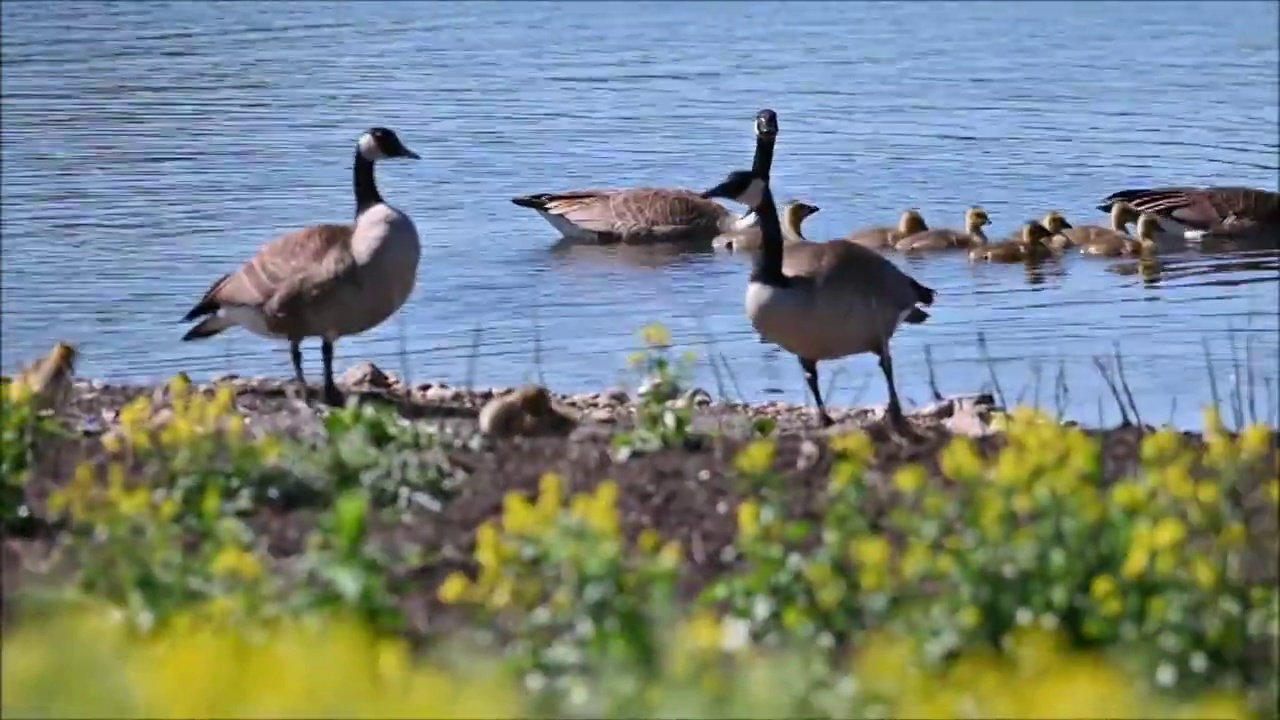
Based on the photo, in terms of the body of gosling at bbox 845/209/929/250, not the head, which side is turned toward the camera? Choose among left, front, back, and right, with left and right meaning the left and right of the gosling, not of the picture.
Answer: right

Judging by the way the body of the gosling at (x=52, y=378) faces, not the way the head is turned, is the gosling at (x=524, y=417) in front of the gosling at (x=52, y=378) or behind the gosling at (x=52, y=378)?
in front

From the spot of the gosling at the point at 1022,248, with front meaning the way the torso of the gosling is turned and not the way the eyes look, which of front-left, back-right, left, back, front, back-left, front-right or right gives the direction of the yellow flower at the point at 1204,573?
right

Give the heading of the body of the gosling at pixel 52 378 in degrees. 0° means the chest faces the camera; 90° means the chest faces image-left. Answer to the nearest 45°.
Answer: approximately 270°

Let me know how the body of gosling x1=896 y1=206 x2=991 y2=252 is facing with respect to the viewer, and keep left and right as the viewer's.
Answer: facing to the right of the viewer

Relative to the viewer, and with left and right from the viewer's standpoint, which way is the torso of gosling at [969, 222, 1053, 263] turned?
facing to the right of the viewer

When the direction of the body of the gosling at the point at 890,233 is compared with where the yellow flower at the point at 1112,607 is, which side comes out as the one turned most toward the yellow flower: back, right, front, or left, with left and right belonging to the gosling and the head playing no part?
right

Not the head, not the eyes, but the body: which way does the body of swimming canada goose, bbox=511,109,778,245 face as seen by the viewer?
to the viewer's right

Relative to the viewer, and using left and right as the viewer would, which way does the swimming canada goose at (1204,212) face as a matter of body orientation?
facing to the right of the viewer

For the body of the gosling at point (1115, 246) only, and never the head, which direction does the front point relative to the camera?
to the viewer's right

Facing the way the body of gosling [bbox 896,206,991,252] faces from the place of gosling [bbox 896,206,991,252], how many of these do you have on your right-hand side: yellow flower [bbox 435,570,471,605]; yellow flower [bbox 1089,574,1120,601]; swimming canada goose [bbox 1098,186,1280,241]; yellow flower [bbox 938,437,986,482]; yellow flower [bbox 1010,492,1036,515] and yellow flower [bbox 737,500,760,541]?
5

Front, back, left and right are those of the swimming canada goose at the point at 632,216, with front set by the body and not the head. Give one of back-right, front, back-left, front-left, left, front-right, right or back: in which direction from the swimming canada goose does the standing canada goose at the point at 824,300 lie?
right

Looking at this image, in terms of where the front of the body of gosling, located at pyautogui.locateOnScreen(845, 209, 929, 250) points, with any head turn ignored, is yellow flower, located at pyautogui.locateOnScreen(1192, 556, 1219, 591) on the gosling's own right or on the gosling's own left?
on the gosling's own right

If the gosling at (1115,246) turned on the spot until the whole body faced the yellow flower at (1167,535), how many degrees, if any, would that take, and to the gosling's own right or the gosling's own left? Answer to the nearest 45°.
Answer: approximately 90° to the gosling's own right

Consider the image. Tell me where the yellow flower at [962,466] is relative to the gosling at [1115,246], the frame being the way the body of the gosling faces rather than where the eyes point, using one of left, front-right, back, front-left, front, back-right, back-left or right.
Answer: right

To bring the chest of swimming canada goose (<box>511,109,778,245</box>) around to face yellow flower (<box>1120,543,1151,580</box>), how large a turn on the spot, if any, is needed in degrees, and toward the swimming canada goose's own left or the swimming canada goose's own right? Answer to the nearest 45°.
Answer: approximately 90° to the swimming canada goose's own right
